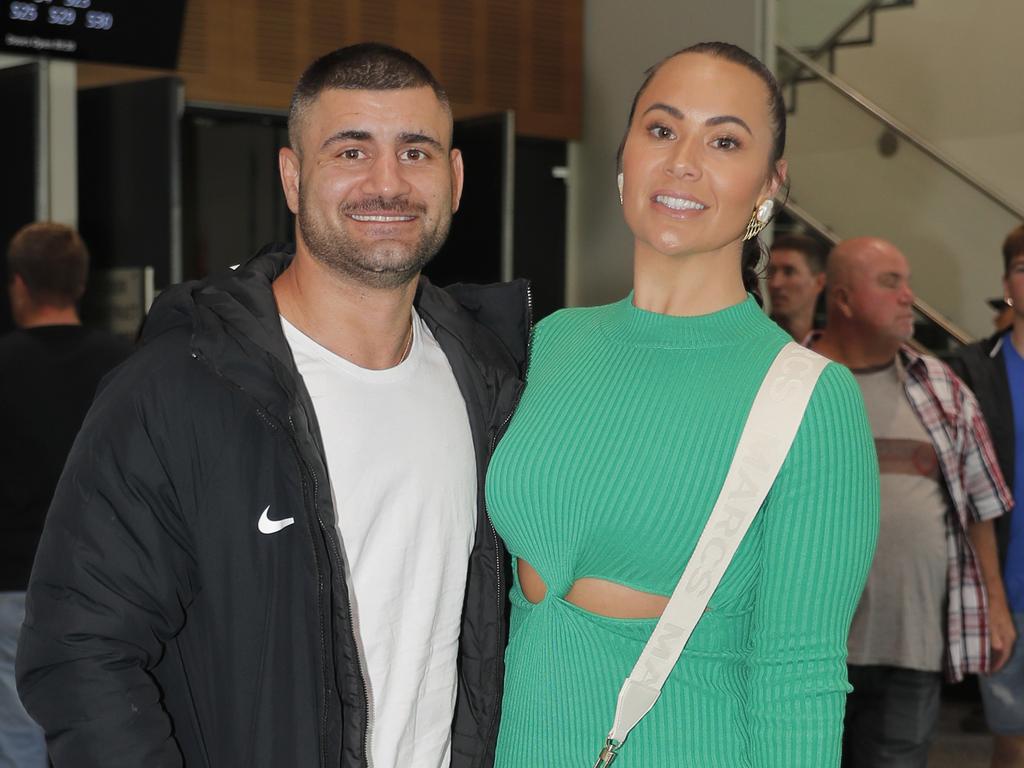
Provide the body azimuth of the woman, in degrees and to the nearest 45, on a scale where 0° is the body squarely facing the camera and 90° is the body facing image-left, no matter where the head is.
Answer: approximately 45°

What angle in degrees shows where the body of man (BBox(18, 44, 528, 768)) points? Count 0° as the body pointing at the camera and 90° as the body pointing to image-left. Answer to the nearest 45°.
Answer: approximately 315°

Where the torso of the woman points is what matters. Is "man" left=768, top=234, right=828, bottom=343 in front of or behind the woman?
behind

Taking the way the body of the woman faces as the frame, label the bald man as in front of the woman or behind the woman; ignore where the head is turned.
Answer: behind

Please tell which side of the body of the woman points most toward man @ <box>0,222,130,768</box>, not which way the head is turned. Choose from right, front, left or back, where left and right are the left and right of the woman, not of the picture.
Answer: right

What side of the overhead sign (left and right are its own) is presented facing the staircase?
left

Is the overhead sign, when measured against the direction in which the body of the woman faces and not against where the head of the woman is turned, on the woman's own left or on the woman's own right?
on the woman's own right

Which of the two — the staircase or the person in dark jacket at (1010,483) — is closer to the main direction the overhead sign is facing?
the person in dark jacket

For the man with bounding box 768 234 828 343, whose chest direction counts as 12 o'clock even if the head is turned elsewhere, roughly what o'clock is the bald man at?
The bald man is roughly at 10 o'clock from the man.
